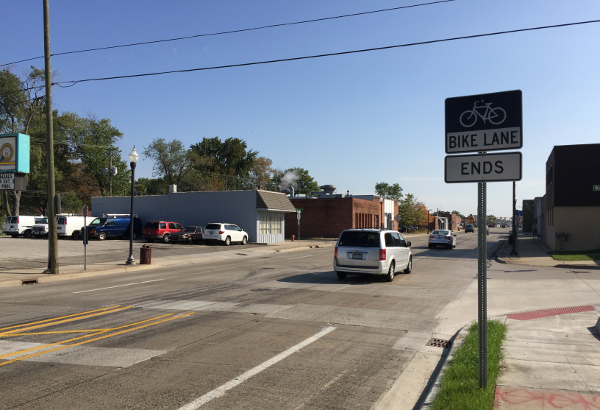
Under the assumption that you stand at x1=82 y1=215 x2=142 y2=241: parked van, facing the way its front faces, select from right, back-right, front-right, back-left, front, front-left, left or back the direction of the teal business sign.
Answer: front-left

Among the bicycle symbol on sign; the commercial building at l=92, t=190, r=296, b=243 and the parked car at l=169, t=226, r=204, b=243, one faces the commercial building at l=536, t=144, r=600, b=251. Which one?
the commercial building at l=92, t=190, r=296, b=243

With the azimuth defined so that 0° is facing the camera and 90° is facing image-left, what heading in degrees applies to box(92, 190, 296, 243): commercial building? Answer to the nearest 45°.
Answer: approximately 315°

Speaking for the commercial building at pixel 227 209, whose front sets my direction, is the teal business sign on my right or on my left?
on my right

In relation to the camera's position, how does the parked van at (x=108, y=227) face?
facing the viewer and to the left of the viewer

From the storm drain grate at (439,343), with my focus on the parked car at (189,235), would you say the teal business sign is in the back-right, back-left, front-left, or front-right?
front-left
